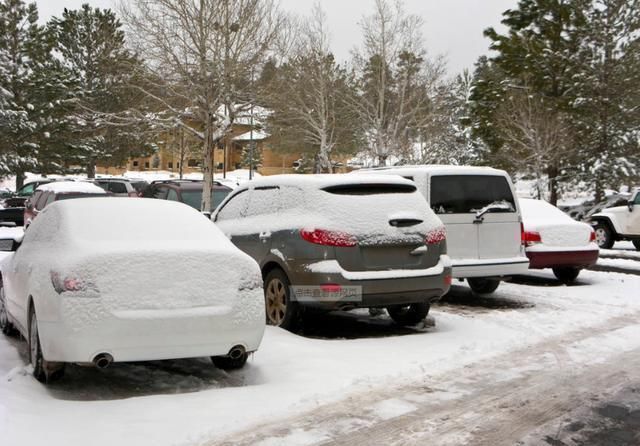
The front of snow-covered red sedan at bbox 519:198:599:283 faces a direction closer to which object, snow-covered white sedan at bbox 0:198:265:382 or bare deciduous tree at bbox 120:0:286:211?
the bare deciduous tree

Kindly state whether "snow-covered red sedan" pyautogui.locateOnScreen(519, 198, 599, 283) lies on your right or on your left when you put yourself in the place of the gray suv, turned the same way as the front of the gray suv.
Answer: on your right

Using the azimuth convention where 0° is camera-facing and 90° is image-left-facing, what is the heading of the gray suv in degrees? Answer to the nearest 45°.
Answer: approximately 135°

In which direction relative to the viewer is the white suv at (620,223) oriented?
to the viewer's left

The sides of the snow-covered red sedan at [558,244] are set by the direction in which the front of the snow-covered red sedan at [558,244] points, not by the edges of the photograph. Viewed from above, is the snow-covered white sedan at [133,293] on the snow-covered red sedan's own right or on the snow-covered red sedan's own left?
on the snow-covered red sedan's own left

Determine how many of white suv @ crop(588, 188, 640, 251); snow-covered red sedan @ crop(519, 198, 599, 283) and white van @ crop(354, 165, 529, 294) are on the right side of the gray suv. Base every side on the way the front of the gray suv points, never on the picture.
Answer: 3

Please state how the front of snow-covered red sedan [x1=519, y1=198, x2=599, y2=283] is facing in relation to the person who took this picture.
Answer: facing away from the viewer and to the left of the viewer
